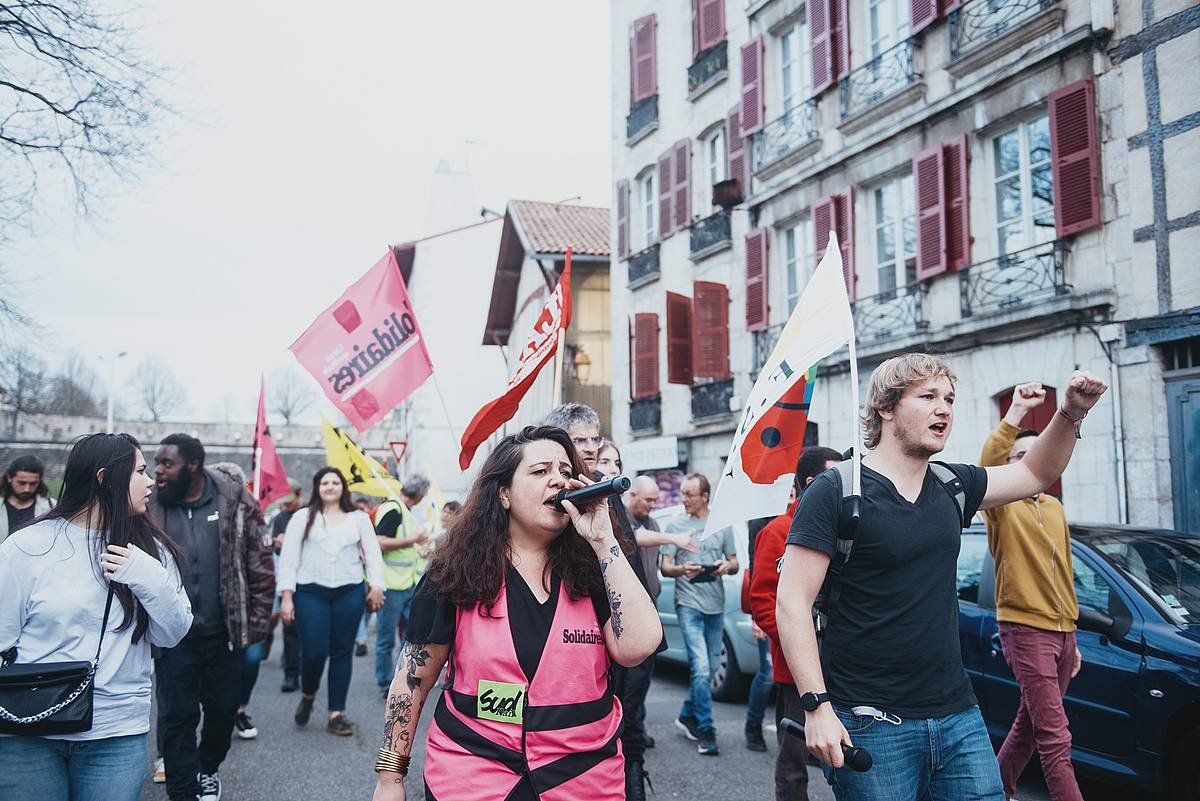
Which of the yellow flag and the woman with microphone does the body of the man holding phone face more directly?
the woman with microphone

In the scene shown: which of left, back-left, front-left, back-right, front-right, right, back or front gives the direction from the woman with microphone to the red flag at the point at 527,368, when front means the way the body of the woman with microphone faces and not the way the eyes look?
back

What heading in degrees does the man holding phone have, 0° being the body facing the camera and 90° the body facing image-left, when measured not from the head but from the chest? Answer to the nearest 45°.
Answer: approximately 0°

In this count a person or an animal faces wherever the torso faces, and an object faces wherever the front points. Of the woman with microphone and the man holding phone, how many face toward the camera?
2
